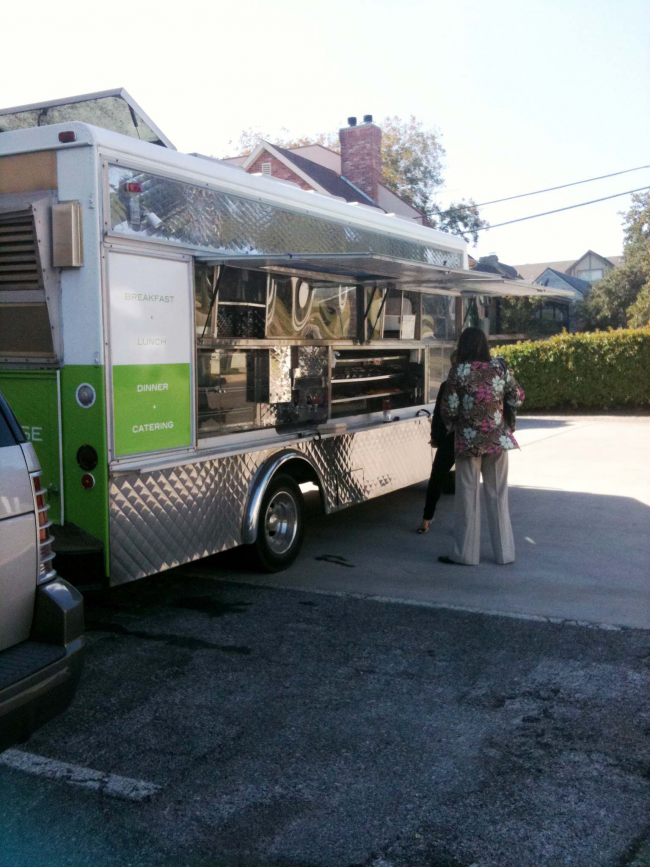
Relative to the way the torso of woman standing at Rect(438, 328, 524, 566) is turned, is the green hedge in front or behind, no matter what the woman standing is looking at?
in front

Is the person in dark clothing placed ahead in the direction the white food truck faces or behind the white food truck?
ahead

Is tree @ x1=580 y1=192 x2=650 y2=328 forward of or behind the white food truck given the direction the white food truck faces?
forward

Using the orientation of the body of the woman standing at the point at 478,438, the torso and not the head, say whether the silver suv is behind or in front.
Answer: behind

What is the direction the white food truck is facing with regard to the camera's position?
facing away from the viewer and to the right of the viewer

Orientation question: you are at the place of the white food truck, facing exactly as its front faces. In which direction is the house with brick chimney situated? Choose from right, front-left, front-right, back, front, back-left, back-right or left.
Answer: front-left

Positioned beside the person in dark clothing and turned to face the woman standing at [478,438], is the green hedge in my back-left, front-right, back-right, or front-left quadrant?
back-left

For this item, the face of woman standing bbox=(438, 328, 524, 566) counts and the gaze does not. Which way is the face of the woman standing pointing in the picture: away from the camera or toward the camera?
away from the camera

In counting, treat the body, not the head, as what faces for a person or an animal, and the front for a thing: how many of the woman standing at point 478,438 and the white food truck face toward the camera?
0

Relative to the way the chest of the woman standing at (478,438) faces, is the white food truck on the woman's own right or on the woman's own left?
on the woman's own left

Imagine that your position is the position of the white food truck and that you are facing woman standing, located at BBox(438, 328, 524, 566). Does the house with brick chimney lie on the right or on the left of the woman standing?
left

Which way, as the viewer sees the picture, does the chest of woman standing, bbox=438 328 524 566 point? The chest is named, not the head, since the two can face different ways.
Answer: away from the camera
